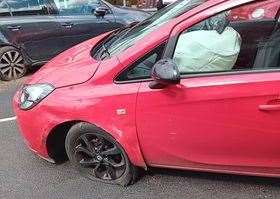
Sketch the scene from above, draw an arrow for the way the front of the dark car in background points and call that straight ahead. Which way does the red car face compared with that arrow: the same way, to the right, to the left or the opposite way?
the opposite way

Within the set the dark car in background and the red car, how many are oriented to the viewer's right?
1

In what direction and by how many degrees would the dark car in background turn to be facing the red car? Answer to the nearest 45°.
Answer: approximately 90° to its right

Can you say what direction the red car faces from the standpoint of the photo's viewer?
facing to the left of the viewer

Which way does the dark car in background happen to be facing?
to the viewer's right
